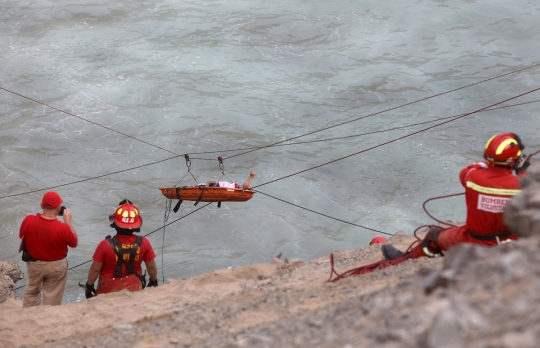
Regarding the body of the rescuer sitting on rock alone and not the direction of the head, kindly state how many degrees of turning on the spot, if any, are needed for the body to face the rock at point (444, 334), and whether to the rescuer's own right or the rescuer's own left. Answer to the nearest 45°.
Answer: approximately 180°

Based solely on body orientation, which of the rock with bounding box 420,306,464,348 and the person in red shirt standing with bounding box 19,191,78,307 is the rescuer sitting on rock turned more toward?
the person in red shirt standing

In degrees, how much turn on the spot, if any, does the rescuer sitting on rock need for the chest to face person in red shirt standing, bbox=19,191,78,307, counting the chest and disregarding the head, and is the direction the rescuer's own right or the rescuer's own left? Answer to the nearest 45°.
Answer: approximately 90° to the rescuer's own left

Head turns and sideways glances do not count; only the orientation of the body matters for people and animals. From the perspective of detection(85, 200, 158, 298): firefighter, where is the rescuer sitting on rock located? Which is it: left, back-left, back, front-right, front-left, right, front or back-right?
back-right

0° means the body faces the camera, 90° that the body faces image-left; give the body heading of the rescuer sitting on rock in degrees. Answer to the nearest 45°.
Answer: approximately 180°

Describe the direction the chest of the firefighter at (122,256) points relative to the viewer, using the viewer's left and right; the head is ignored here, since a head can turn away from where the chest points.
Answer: facing away from the viewer

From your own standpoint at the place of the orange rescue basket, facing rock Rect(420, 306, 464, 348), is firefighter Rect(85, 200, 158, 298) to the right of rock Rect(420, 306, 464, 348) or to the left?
right

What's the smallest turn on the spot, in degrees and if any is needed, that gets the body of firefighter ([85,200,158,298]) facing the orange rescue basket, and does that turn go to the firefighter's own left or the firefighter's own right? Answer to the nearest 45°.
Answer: approximately 45° to the firefighter's own right

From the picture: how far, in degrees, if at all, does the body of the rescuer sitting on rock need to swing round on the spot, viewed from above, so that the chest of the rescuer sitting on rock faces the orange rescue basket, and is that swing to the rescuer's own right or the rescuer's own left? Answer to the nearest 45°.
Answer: approximately 45° to the rescuer's own left

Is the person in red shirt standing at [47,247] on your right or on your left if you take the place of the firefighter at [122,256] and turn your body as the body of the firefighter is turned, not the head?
on your left

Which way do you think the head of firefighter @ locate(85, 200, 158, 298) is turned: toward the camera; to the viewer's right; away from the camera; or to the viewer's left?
away from the camera
